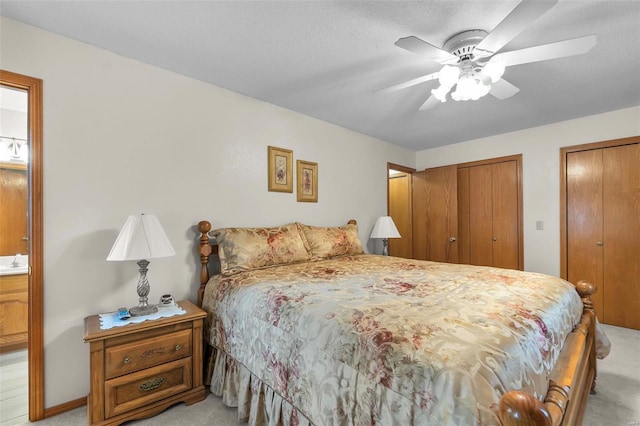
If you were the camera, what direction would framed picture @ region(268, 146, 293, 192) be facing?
facing the viewer and to the right of the viewer

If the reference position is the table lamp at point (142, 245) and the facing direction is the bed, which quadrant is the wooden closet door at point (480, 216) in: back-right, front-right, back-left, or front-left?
front-left

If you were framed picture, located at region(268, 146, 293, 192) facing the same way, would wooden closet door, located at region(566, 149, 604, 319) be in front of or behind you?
in front

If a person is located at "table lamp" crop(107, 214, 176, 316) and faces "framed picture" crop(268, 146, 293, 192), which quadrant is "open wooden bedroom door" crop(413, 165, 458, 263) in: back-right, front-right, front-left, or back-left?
front-right

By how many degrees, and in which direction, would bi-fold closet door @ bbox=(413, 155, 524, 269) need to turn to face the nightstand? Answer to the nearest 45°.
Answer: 0° — it already faces it

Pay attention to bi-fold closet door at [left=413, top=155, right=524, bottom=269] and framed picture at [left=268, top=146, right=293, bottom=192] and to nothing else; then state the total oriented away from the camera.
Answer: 0

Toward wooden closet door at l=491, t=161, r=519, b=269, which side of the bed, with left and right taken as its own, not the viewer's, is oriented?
left

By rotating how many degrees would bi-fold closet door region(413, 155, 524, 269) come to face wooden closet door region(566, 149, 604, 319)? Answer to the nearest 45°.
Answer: approximately 135° to its left

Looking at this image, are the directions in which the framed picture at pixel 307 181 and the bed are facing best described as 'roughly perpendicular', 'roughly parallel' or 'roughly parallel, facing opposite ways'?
roughly parallel

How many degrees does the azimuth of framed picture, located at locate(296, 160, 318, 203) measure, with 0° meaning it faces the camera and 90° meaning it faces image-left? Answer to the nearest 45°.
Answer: approximately 315°

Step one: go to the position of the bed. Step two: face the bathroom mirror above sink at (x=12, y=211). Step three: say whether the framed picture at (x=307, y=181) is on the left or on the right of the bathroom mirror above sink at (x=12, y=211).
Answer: right

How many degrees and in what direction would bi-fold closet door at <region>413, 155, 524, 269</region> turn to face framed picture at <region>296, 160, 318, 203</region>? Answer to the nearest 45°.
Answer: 0° — it already faces it

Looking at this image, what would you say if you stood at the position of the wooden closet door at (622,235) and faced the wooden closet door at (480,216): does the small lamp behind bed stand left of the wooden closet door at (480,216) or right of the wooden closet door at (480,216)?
left

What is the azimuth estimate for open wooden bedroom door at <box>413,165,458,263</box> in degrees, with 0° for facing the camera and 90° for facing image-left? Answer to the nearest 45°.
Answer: approximately 45°

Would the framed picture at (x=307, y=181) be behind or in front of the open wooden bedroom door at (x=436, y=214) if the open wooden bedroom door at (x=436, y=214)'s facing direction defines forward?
in front
